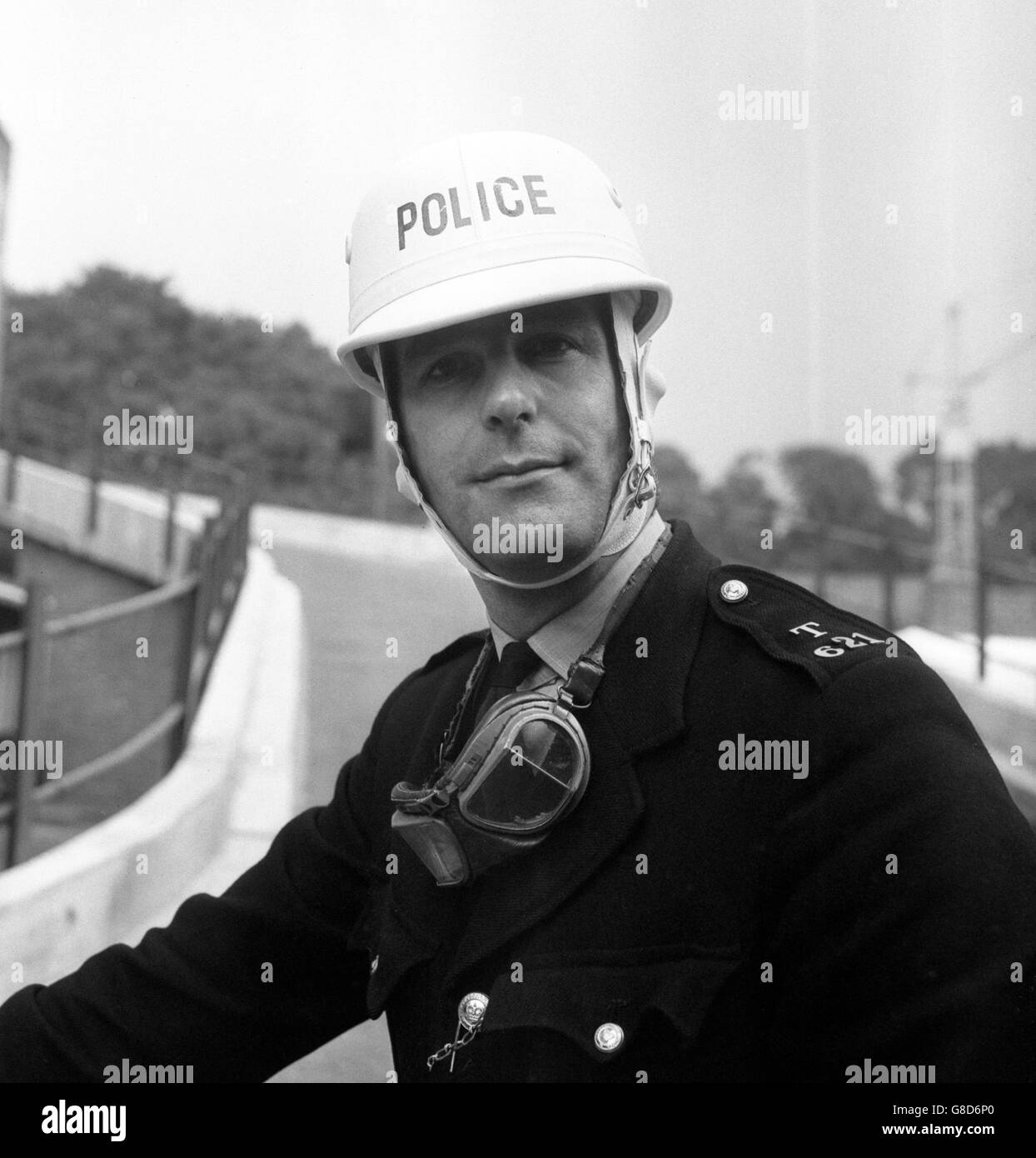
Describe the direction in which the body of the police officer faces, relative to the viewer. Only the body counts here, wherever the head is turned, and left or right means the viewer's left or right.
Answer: facing the viewer and to the left of the viewer

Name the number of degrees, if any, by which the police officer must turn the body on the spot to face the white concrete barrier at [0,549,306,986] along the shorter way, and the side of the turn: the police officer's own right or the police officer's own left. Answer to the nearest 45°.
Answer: approximately 90° to the police officer's own right

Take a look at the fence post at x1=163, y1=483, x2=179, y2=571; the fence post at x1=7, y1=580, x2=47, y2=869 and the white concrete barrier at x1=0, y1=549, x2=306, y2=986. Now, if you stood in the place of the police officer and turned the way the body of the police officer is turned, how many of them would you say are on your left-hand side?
0

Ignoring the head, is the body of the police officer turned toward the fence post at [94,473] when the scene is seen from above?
no

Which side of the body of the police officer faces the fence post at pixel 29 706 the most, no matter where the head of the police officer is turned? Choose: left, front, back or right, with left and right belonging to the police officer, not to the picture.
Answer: right

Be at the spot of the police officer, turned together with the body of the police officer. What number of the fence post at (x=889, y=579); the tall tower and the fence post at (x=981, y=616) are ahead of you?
0

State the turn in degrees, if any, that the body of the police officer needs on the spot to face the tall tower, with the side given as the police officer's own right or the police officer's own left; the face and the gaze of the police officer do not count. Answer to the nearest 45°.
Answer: approximately 180°

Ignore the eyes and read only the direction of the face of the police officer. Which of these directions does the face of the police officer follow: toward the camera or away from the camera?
toward the camera

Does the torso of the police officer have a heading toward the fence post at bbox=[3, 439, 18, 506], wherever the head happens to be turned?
no

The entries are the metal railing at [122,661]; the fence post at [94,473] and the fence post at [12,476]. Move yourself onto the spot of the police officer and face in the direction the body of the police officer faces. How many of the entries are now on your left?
0

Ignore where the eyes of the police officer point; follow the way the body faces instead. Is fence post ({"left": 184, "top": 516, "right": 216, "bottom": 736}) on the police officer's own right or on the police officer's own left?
on the police officer's own right
